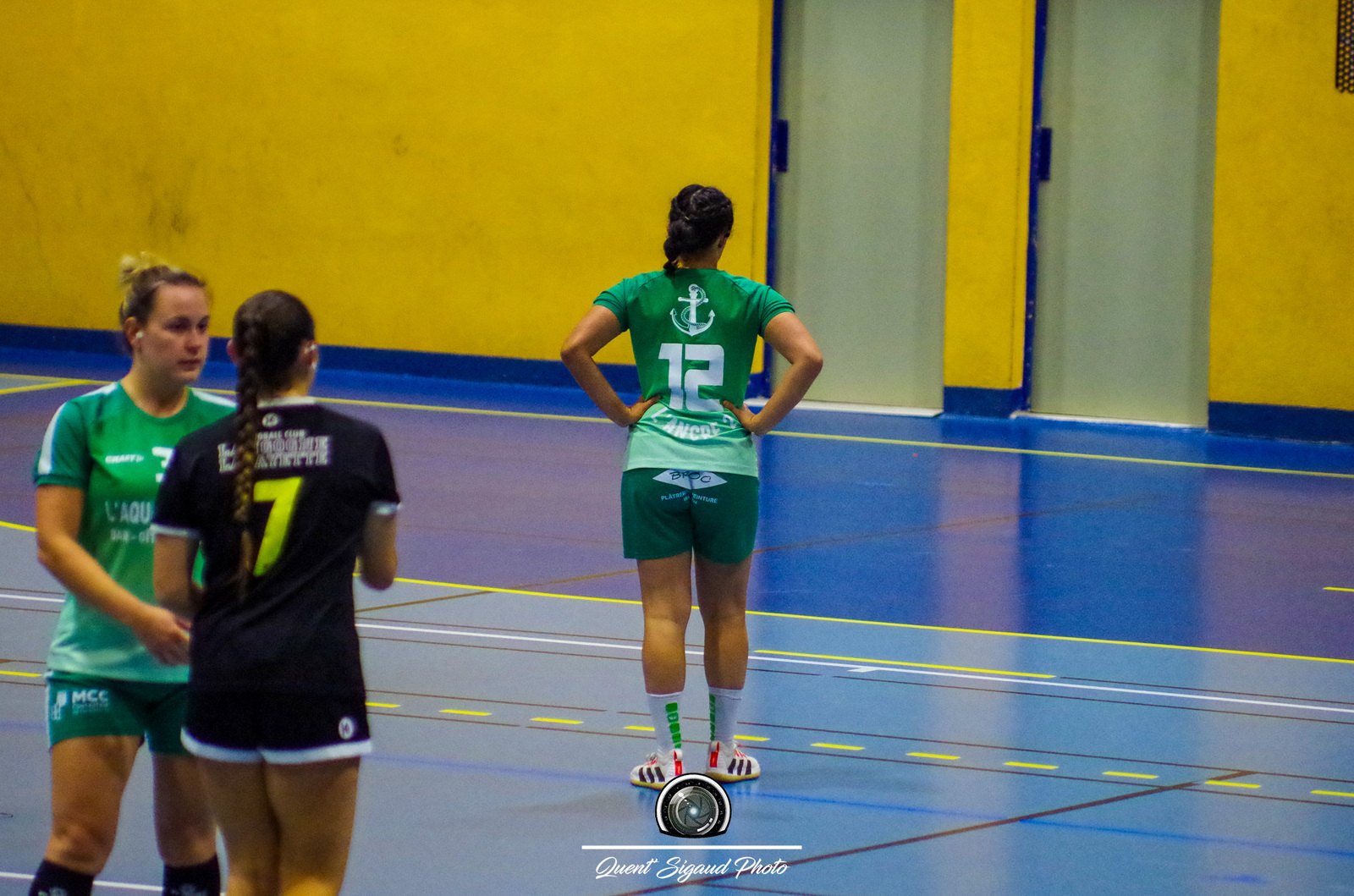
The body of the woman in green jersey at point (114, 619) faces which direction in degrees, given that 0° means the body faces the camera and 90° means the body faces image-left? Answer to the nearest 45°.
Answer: approximately 315°

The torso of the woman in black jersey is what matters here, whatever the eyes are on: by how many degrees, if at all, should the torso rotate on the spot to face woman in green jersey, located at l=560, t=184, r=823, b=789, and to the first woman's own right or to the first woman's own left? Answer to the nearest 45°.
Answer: approximately 45° to the first woman's own right

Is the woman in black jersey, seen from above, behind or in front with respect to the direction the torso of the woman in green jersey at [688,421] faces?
behind

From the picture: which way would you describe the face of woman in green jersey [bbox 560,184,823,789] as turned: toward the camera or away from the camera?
away from the camera

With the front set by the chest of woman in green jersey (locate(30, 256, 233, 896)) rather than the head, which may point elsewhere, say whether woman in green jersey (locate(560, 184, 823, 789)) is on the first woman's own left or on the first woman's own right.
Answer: on the first woman's own left

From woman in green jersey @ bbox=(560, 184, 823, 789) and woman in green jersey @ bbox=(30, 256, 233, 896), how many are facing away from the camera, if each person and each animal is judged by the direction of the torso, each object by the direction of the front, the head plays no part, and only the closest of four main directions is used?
1

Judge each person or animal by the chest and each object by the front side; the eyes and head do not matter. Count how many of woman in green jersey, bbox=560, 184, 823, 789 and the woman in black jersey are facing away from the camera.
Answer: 2

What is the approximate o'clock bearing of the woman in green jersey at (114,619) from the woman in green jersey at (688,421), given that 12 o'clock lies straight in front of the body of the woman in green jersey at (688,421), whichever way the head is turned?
the woman in green jersey at (114,619) is roughly at 7 o'clock from the woman in green jersey at (688,421).

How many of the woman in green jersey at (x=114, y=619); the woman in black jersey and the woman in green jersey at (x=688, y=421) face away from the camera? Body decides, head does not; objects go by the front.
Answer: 2

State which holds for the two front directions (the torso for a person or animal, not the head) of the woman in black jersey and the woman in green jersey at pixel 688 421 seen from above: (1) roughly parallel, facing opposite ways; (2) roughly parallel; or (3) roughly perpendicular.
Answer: roughly parallel

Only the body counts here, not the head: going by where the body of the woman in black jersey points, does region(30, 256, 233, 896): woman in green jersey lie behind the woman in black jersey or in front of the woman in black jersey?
in front

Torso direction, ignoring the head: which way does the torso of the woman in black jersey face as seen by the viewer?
away from the camera

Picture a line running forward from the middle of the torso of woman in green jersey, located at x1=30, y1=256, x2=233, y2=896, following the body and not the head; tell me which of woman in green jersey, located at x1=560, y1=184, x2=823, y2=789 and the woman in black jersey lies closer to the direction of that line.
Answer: the woman in black jersey

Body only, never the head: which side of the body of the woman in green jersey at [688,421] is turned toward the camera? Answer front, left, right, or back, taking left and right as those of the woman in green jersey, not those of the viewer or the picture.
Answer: back

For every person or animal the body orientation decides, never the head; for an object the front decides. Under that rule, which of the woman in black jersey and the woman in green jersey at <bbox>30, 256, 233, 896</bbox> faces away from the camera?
the woman in black jersey

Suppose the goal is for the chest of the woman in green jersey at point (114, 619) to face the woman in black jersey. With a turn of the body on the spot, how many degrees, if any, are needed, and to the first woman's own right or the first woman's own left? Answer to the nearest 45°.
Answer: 0° — they already face them
